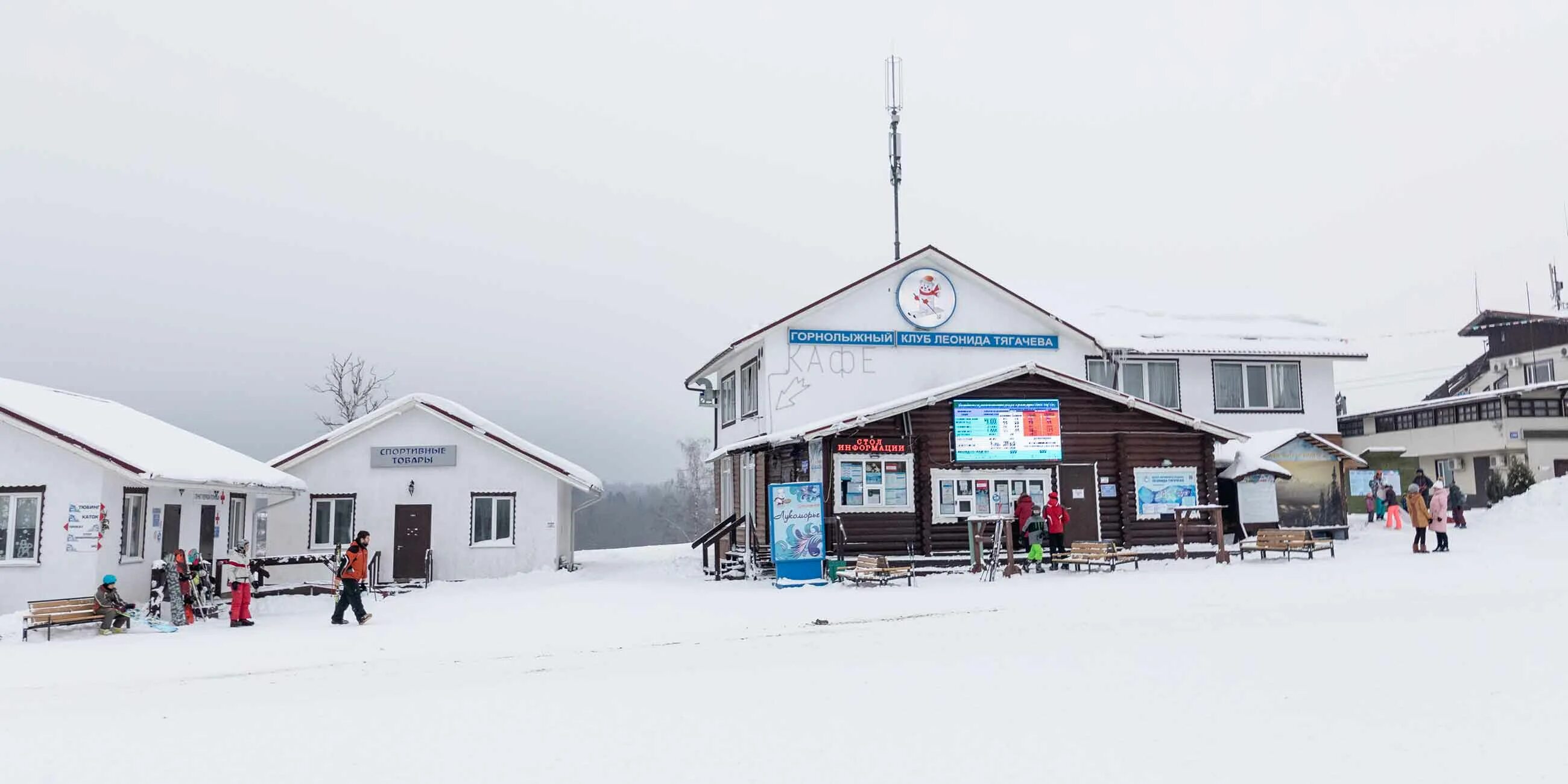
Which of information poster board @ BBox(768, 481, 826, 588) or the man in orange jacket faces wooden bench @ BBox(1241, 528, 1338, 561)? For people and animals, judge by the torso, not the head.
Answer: the man in orange jacket

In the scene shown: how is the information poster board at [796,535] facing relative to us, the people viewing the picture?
facing the viewer

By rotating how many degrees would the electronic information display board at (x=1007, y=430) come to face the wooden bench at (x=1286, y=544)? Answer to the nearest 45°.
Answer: approximately 90° to its left

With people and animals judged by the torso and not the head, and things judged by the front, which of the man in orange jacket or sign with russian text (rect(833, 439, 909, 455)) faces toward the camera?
the sign with russian text

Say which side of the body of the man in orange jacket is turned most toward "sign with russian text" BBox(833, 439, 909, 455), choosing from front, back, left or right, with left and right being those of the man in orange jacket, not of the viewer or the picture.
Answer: front

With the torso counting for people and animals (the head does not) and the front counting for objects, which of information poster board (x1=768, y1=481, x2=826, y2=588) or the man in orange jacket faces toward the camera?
the information poster board

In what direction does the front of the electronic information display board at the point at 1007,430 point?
toward the camera

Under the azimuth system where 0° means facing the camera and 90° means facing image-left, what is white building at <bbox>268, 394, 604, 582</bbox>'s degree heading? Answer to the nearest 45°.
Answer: approximately 0°

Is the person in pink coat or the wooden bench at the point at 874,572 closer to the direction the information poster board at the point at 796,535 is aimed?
the wooden bench

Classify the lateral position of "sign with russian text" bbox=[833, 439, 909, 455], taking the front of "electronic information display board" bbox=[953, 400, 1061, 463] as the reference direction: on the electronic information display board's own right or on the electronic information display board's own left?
on the electronic information display board's own right

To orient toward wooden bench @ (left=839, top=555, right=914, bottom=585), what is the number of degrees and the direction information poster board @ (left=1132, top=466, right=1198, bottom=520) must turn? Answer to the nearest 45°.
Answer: approximately 45° to its right

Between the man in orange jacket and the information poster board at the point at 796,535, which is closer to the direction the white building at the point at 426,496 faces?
the man in orange jacket

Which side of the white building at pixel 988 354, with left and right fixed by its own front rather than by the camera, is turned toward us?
front

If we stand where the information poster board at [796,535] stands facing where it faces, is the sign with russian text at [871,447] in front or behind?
behind
